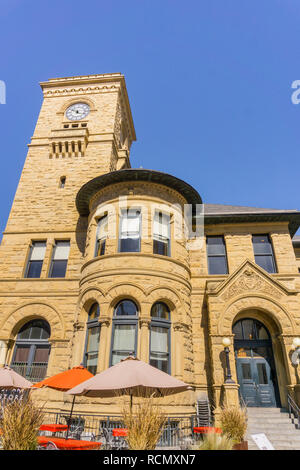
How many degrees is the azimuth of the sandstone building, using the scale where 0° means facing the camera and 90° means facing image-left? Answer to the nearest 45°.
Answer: approximately 0°

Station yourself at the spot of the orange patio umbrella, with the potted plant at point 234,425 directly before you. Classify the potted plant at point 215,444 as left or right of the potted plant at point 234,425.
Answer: right

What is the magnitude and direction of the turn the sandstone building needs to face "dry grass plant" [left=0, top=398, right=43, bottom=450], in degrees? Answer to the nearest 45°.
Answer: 0° — it already faces it

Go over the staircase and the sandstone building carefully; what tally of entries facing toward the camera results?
2

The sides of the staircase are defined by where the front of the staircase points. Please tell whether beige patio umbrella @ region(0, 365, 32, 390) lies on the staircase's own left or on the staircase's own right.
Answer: on the staircase's own right
